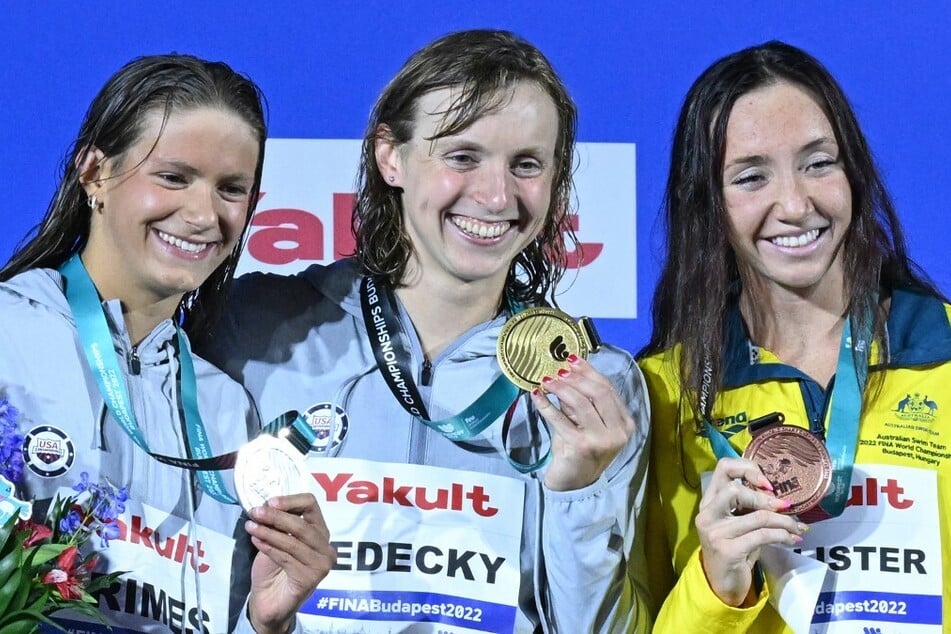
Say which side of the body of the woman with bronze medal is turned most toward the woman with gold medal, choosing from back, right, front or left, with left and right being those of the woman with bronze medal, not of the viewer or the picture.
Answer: right

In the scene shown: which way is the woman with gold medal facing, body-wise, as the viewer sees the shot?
toward the camera

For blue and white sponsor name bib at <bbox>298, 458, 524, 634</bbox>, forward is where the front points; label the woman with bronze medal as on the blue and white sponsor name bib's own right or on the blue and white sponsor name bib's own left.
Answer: on the blue and white sponsor name bib's own left

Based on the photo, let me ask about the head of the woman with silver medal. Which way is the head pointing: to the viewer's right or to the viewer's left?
to the viewer's right

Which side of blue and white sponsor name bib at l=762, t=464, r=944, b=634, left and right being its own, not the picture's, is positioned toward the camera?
front

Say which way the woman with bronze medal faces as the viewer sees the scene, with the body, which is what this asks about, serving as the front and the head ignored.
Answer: toward the camera

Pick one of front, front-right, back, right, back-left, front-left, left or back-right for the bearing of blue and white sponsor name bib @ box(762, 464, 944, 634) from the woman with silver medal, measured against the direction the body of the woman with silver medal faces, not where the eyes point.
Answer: front-left

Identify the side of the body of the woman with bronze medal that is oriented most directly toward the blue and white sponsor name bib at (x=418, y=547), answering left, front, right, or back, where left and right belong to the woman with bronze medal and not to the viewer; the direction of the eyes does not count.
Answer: right

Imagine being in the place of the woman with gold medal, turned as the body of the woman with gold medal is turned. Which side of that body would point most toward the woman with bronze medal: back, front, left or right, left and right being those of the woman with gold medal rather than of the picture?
left

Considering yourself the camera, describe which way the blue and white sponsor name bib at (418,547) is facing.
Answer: facing the viewer

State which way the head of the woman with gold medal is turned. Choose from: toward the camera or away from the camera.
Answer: toward the camera

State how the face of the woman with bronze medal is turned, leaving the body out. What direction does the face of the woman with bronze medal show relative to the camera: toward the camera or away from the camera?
toward the camera

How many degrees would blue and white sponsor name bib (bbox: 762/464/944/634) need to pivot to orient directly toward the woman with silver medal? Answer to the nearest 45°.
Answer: approximately 90° to its right
